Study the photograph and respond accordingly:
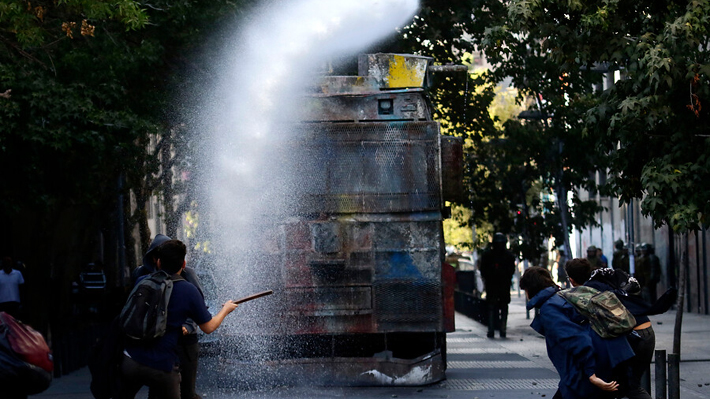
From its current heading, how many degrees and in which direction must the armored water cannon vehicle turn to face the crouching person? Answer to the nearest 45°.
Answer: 0° — it already faces them

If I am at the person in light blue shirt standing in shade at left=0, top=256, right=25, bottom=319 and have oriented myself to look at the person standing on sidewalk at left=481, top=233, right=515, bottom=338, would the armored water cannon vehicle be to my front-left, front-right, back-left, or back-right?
front-right

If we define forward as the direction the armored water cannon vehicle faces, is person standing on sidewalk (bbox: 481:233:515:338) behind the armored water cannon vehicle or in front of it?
behind

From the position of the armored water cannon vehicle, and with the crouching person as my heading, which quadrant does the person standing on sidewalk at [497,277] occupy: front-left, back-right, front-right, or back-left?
back-left

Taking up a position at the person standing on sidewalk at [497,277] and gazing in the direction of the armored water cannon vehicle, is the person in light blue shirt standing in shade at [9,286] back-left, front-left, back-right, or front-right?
front-right

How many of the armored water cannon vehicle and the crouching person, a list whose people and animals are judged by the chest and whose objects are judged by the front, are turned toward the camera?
1

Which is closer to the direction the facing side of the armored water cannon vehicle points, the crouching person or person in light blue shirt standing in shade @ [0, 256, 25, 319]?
the crouching person

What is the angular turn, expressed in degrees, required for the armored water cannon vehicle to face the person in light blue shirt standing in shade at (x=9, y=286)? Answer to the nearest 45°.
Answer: approximately 135° to its right

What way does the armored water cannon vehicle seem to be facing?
toward the camera

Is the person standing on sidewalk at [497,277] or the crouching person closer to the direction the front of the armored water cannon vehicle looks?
the crouching person
